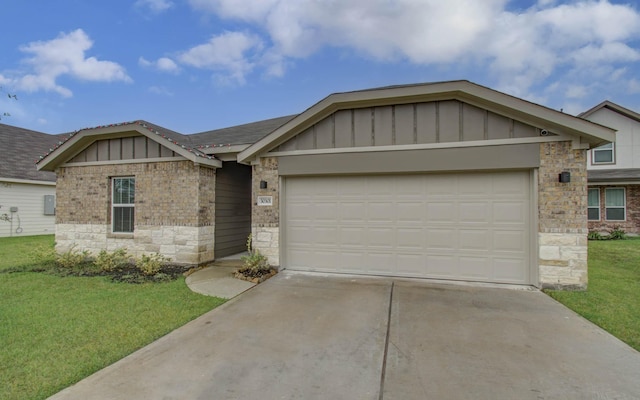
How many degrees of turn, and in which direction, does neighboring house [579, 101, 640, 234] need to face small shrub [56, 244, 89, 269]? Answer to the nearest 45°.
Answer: approximately 45° to its right

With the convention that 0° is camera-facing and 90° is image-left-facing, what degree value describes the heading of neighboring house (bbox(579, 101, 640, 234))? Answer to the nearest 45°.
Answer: approximately 0°

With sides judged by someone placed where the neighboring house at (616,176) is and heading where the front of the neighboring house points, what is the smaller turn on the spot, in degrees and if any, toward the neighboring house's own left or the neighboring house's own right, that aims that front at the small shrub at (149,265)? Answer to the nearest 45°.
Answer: approximately 45° to the neighboring house's own right

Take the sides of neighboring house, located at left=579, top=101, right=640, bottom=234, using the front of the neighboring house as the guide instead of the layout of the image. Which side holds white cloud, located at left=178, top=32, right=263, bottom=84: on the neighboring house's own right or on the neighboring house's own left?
on the neighboring house's own right

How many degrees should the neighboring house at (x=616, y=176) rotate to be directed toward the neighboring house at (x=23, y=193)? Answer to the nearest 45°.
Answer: approximately 45° to its right
